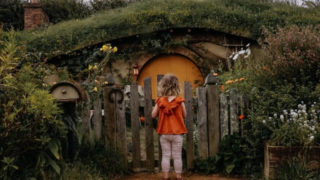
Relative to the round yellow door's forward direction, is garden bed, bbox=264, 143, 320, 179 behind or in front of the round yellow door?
in front

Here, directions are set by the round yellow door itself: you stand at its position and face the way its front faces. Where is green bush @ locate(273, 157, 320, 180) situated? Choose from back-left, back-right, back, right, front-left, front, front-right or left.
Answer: front

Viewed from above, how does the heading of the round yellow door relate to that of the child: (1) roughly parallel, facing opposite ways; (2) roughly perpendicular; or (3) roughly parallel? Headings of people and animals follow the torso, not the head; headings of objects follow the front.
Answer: roughly parallel, facing opposite ways

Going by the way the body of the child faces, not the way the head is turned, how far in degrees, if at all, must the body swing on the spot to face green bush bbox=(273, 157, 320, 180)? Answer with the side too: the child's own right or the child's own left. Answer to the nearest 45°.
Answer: approximately 90° to the child's own right

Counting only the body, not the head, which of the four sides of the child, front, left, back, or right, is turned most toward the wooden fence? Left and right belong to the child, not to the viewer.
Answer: front

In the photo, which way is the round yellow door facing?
toward the camera

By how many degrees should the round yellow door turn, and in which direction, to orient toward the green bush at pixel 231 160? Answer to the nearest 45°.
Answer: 0° — it already faces it

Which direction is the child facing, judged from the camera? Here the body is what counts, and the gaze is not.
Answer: away from the camera

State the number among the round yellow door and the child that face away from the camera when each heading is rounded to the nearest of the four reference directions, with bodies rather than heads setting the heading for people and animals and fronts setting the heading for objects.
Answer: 1

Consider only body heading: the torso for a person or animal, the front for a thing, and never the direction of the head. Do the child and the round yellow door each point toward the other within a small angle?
yes

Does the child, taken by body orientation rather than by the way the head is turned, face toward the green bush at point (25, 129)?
no

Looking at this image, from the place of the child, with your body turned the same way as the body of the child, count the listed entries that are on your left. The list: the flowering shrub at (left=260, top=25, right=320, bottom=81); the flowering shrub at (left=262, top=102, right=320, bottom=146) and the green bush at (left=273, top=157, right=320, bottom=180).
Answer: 0

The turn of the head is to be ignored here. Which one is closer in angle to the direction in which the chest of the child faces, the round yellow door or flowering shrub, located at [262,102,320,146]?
the round yellow door

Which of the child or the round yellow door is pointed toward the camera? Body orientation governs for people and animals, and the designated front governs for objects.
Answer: the round yellow door

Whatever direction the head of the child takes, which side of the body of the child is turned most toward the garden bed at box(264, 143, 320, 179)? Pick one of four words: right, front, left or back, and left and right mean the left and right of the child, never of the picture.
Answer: right

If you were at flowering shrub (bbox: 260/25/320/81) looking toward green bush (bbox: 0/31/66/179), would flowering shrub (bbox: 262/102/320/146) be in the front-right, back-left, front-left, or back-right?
front-left

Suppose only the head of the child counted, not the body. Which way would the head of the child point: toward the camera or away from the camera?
away from the camera
